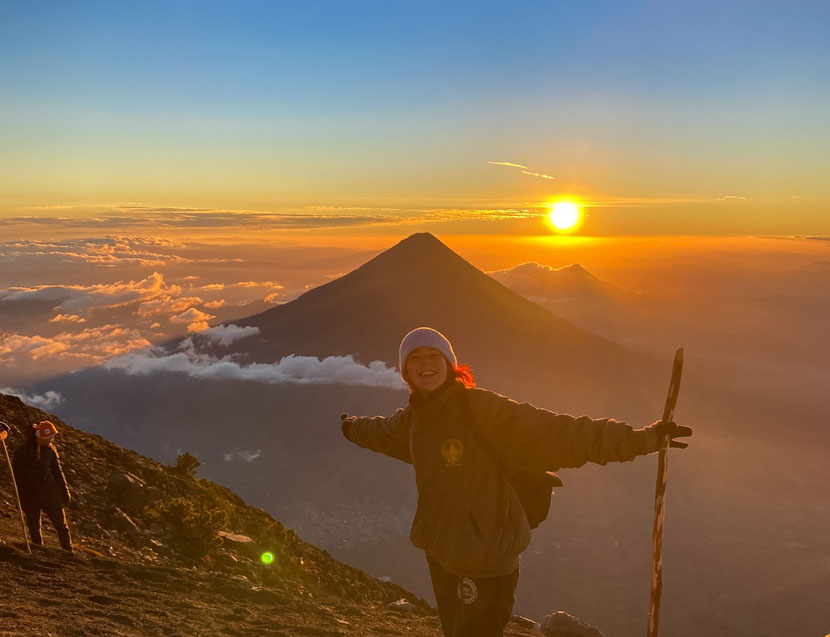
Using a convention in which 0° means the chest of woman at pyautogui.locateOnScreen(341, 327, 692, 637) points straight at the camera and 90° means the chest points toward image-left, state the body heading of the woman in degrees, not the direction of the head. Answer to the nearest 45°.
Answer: approximately 45°

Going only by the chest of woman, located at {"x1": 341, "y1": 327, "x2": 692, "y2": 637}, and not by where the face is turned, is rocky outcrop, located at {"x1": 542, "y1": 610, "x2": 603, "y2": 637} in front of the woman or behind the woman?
behind

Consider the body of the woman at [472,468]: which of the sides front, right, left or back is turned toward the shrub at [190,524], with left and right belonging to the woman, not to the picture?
right

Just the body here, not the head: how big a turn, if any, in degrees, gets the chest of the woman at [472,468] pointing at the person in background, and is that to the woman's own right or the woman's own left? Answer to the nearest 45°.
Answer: approximately 90° to the woman's own right

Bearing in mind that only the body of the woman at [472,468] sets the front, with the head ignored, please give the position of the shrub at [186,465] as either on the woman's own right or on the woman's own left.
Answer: on the woman's own right
